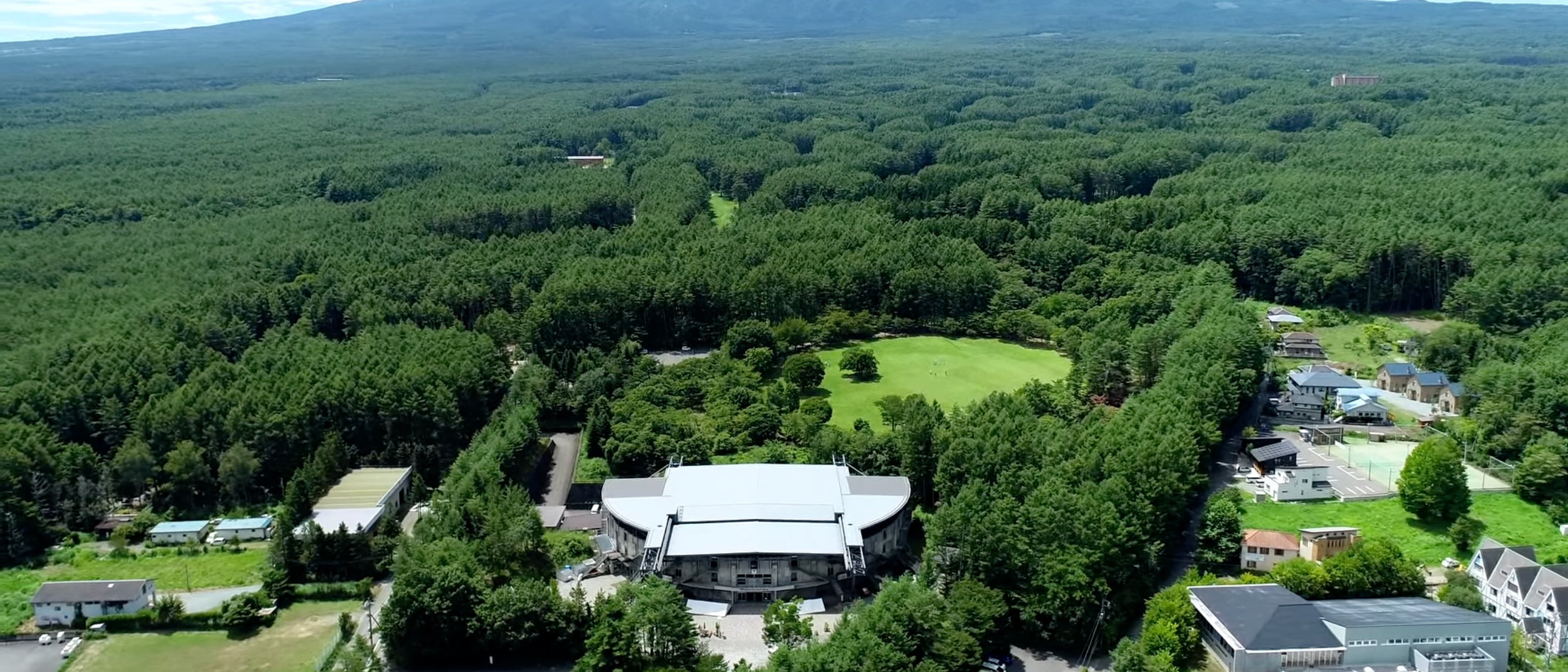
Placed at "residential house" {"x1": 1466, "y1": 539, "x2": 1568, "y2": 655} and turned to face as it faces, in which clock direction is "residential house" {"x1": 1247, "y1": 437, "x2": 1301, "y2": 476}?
"residential house" {"x1": 1247, "y1": 437, "x2": 1301, "y2": 476} is roughly at 3 o'clock from "residential house" {"x1": 1466, "y1": 539, "x2": 1568, "y2": 655}.

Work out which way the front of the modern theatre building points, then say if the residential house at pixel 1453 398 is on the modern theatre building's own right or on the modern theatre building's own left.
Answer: on the modern theatre building's own left

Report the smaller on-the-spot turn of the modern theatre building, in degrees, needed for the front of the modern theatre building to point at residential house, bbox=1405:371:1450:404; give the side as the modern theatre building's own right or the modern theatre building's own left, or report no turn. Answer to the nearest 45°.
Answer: approximately 135° to the modern theatre building's own left

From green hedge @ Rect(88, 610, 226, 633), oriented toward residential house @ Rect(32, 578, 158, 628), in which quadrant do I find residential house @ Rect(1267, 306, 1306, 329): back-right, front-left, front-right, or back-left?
back-right

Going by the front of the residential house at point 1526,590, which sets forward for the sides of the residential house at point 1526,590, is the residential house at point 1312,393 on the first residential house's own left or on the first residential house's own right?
on the first residential house's own right

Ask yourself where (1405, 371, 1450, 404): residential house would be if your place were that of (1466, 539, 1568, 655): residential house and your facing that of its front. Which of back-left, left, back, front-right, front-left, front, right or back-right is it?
back-right

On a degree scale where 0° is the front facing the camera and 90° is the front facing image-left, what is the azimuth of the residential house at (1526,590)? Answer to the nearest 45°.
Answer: approximately 45°

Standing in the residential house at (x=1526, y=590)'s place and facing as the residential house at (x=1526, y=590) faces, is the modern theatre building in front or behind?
in front

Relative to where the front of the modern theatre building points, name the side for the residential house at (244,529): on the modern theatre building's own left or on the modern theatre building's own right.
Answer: on the modern theatre building's own right

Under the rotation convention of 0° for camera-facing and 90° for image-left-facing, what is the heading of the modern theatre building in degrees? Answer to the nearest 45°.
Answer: approximately 0°

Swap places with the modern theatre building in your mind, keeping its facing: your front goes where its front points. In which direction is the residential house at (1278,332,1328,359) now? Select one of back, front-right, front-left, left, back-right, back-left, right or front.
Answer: back-left

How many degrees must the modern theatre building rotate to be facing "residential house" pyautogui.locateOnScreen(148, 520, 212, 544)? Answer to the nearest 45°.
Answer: approximately 90° to its right

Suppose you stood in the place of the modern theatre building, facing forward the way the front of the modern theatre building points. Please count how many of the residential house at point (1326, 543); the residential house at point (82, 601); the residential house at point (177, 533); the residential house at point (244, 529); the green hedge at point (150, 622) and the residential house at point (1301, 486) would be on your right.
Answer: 4

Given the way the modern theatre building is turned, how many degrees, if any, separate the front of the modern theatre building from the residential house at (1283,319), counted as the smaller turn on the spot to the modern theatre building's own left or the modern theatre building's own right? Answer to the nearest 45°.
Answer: approximately 135° to the modern theatre building's own left

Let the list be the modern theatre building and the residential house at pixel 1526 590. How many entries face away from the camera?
0

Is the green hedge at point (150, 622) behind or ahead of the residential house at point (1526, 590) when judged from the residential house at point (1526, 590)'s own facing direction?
ahead

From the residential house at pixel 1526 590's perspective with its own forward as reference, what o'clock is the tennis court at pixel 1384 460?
The tennis court is roughly at 4 o'clock from the residential house.
